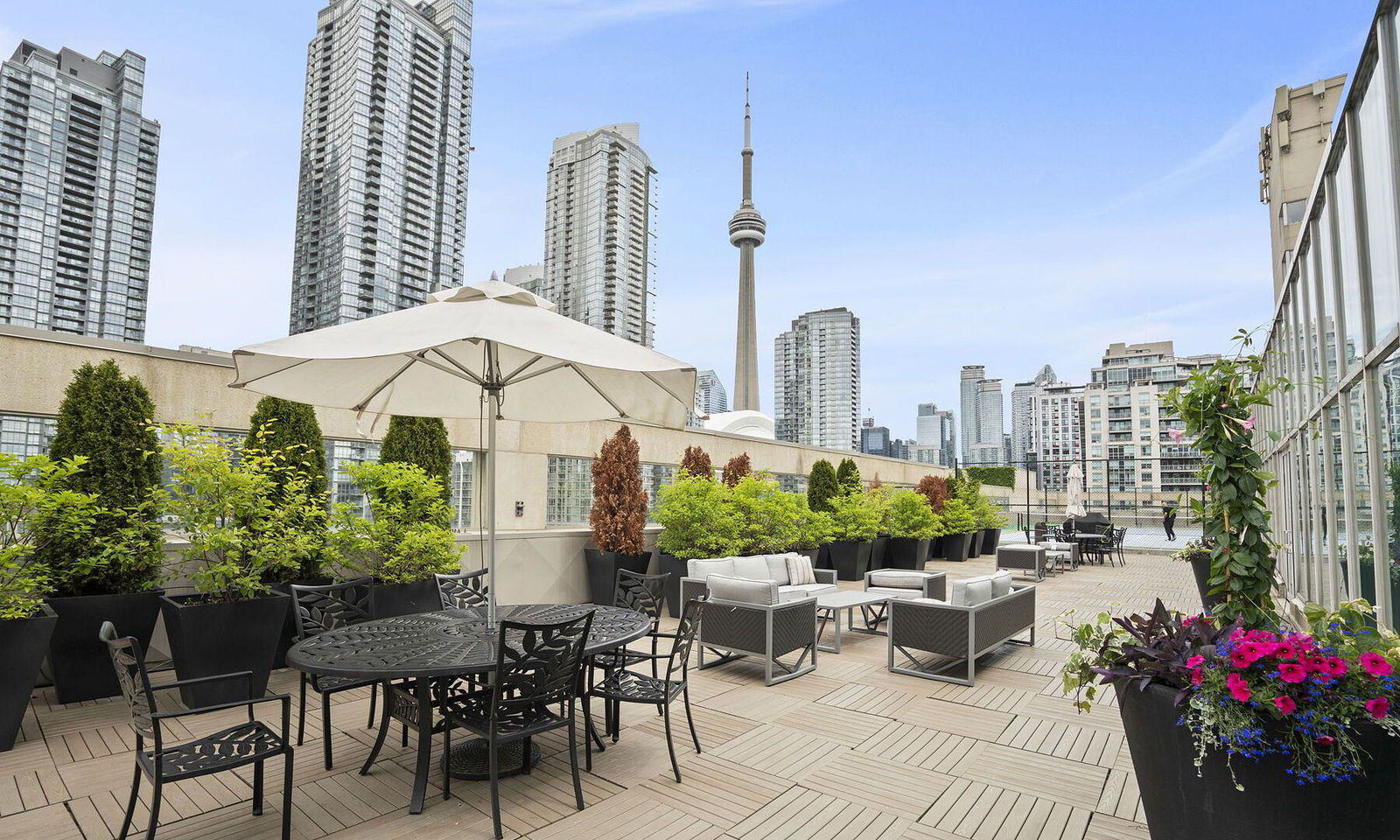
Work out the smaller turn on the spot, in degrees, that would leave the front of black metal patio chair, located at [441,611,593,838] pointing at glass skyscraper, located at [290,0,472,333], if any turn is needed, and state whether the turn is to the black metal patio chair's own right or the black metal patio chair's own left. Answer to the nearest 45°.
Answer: approximately 45° to the black metal patio chair's own right

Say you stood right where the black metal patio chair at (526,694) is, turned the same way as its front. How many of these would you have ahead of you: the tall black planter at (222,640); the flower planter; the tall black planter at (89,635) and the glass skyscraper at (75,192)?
3

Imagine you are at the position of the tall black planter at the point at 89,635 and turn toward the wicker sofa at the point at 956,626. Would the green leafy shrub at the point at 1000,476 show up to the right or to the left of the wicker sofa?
left

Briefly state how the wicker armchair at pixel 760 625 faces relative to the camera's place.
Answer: facing away from the viewer and to the right of the viewer

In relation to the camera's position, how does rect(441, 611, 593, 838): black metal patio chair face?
facing away from the viewer and to the left of the viewer

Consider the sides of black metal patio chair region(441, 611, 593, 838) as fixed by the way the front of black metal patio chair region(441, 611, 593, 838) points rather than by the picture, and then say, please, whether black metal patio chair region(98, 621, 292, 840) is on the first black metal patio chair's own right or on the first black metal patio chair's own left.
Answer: on the first black metal patio chair's own left

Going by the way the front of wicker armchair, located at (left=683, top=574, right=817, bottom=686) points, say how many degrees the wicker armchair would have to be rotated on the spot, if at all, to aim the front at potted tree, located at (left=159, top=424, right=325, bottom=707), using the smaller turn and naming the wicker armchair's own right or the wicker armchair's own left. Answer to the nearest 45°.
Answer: approximately 135° to the wicker armchair's own left

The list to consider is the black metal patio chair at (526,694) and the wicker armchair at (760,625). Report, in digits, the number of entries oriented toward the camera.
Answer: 0

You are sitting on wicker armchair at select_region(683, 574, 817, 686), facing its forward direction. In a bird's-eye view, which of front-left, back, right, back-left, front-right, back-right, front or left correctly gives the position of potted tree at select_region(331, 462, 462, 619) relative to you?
back-left

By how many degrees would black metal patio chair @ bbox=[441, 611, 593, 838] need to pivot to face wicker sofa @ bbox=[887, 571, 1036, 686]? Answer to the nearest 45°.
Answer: approximately 90° to its right

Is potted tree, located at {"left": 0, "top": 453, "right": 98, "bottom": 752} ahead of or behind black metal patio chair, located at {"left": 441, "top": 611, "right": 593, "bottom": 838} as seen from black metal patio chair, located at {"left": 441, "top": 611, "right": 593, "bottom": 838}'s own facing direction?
ahead

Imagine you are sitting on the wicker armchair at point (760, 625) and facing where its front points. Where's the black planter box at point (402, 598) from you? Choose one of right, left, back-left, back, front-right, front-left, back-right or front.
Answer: back-left

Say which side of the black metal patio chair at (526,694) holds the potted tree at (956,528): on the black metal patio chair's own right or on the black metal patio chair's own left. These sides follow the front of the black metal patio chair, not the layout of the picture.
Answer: on the black metal patio chair's own right

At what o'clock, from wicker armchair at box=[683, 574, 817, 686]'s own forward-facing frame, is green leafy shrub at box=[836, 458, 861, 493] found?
The green leafy shrub is roughly at 11 o'clock from the wicker armchair.

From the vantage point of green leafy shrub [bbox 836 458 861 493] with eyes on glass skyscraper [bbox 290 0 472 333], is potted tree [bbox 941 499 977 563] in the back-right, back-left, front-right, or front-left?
back-right
